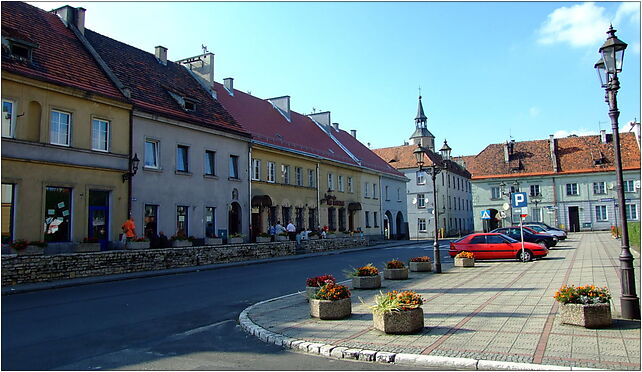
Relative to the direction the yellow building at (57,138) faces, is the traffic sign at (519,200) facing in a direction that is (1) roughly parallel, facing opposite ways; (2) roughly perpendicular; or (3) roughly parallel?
roughly perpendicular

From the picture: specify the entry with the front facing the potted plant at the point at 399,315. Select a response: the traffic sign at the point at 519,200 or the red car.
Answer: the traffic sign

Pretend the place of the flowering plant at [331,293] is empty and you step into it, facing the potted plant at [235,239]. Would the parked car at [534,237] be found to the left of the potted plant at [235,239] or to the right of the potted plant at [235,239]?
right

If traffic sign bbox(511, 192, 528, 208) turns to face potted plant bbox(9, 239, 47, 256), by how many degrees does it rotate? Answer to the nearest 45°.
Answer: approximately 45° to its right

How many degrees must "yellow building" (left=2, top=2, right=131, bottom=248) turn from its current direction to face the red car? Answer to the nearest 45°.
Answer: approximately 45° to its left

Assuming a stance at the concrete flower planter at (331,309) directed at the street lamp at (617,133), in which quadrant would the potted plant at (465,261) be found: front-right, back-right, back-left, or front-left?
front-left

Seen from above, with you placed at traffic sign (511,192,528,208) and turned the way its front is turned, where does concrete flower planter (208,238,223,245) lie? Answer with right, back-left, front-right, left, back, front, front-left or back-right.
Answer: right

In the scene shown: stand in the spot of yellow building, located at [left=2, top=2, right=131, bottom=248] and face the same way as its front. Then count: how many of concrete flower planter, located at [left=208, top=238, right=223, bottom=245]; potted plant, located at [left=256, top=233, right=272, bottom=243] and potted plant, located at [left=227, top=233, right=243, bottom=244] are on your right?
0

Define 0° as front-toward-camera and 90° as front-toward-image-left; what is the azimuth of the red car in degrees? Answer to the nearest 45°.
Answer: approximately 270°

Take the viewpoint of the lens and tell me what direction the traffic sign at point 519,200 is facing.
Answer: facing the viewer

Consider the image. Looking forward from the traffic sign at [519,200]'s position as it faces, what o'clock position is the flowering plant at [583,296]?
The flowering plant is roughly at 12 o'clock from the traffic sign.

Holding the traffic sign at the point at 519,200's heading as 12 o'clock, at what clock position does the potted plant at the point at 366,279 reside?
The potted plant is roughly at 1 o'clock from the traffic sign.

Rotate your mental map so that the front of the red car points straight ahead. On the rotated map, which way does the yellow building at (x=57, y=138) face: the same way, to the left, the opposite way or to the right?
the same way

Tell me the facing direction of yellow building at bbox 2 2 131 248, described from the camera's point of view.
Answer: facing the viewer and to the right of the viewer

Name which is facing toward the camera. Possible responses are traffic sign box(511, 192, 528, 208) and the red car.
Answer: the traffic sign

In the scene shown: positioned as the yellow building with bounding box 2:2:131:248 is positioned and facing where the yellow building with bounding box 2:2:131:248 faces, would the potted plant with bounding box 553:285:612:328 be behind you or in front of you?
in front

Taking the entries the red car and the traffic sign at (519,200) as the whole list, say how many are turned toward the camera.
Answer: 1
